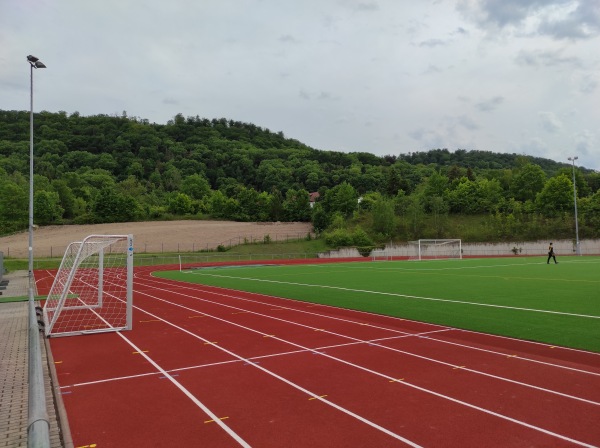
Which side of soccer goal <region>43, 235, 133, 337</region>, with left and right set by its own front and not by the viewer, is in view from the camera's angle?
right
